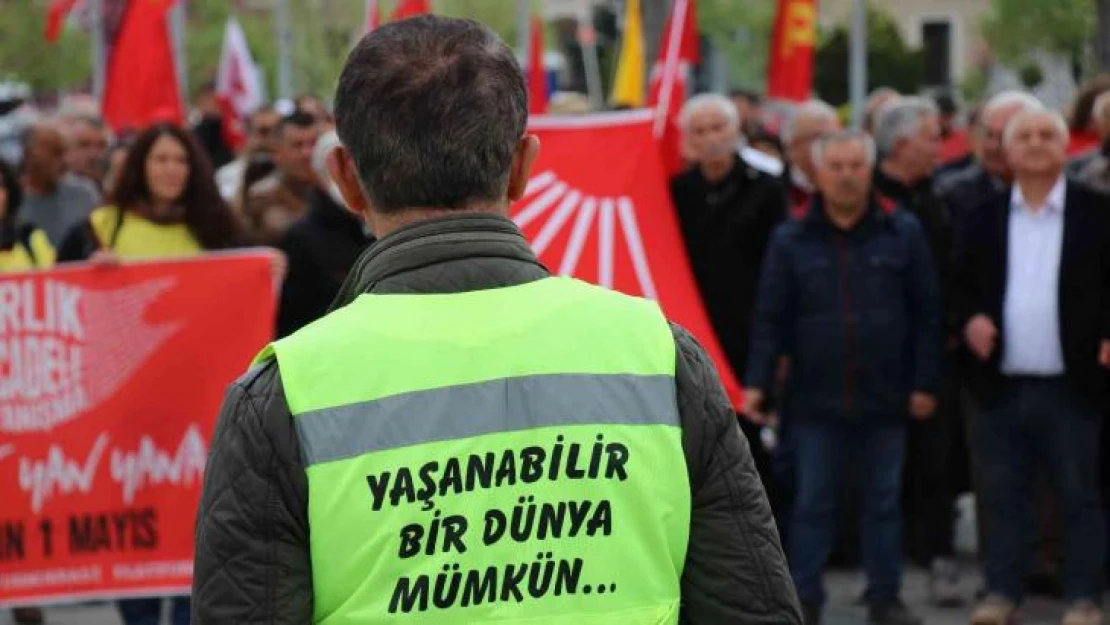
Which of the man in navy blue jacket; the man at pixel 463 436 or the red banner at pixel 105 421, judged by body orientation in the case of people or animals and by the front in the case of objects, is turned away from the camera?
the man

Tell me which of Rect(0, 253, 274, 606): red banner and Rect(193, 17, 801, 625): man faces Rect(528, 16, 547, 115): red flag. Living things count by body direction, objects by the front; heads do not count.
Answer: the man

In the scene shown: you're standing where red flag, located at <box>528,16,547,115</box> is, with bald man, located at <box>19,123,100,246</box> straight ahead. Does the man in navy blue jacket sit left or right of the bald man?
left

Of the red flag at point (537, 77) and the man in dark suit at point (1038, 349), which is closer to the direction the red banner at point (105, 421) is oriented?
the man in dark suit

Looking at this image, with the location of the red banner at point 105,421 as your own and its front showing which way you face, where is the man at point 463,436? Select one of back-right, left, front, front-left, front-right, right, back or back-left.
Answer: front

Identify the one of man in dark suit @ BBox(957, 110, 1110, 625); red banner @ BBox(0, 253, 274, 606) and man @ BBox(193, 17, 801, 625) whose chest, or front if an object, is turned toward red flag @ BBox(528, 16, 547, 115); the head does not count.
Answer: the man

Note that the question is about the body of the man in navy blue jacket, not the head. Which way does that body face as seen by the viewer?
toward the camera

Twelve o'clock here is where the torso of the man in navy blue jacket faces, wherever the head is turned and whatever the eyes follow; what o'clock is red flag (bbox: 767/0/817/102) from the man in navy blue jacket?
The red flag is roughly at 6 o'clock from the man in navy blue jacket.

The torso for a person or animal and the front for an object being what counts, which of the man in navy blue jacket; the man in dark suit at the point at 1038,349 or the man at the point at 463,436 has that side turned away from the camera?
the man

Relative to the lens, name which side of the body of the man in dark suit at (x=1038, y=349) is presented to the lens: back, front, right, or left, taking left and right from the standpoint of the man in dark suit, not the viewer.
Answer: front

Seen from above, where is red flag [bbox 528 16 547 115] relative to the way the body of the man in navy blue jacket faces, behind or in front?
behind

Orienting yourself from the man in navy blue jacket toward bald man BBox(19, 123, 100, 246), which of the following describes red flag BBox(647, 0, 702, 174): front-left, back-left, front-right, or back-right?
front-right

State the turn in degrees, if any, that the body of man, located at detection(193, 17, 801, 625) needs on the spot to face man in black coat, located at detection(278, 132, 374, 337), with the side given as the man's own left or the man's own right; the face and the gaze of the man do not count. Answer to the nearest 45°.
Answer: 0° — they already face them

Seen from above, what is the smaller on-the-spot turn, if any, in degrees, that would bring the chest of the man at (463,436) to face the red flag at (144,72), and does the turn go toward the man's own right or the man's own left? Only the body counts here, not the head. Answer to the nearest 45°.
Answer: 0° — they already face it

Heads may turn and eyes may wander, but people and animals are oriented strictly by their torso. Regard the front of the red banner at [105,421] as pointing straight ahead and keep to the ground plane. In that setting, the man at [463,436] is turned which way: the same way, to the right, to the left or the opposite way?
the opposite way
